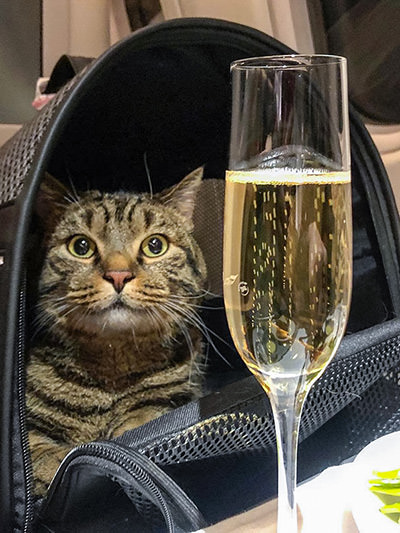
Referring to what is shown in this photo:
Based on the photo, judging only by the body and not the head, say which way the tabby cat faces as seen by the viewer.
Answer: toward the camera
